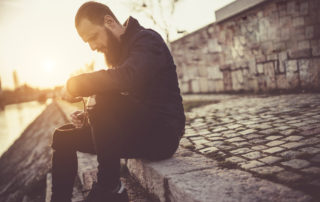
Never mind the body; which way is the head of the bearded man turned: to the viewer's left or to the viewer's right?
to the viewer's left

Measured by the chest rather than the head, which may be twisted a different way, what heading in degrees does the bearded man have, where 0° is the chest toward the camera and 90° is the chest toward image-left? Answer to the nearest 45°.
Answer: approximately 90°
